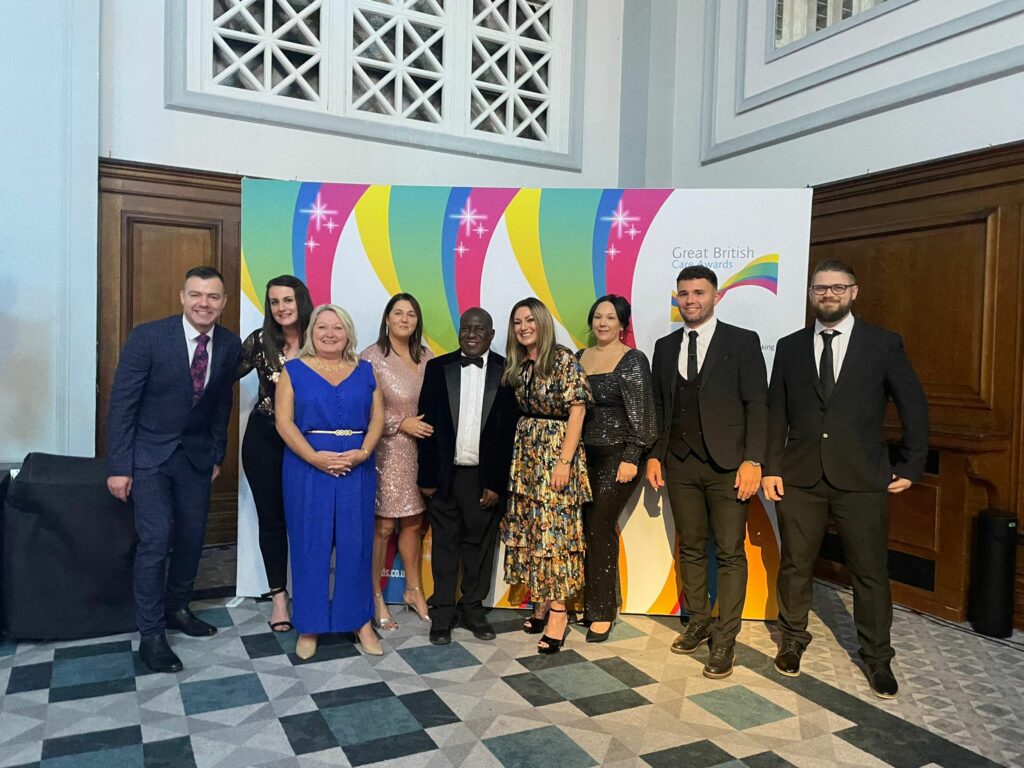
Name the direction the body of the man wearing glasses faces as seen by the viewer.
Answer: toward the camera

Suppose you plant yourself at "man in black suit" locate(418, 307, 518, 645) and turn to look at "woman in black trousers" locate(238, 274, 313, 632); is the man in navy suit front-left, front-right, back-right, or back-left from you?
front-left

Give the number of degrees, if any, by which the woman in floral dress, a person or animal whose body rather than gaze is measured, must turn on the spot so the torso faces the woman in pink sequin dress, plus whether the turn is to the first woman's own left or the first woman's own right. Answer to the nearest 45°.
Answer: approximately 45° to the first woman's own right

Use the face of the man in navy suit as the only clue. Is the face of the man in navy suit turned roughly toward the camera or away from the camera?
toward the camera

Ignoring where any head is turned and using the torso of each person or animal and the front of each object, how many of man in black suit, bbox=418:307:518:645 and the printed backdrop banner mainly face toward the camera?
2

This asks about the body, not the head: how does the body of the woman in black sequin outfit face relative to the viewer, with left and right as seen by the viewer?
facing the viewer and to the left of the viewer

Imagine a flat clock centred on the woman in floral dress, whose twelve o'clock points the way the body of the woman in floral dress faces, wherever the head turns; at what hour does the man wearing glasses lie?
The man wearing glasses is roughly at 8 o'clock from the woman in floral dress.

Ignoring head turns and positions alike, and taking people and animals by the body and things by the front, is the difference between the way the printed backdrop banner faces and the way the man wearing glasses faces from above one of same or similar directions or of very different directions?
same or similar directions

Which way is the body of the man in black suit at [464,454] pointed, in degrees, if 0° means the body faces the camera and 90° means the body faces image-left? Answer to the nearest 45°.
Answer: approximately 0°

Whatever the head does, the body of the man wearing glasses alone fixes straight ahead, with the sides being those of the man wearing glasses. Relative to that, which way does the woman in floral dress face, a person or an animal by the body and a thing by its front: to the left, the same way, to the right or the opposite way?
the same way

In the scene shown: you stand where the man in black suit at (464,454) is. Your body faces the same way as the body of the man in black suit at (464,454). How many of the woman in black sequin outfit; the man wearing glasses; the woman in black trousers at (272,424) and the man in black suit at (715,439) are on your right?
1

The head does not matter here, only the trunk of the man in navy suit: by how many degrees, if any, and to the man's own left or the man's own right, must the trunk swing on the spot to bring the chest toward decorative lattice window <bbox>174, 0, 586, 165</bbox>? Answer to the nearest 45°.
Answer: approximately 90° to the man's own left

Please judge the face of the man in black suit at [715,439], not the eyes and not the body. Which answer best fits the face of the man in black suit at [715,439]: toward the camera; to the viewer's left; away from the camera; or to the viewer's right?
toward the camera

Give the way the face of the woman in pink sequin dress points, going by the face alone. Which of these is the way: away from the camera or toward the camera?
toward the camera

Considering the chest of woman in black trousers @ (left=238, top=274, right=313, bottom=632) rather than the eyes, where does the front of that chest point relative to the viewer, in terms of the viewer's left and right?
facing the viewer and to the right of the viewer

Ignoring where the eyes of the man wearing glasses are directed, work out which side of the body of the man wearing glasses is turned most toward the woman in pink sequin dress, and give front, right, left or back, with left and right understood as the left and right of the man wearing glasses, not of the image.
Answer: right

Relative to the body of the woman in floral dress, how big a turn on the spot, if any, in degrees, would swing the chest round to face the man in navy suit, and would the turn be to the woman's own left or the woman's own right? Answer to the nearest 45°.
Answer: approximately 45° to the woman's own right

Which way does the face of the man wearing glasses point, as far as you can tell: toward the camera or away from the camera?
toward the camera

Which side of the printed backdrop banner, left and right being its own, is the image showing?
front
